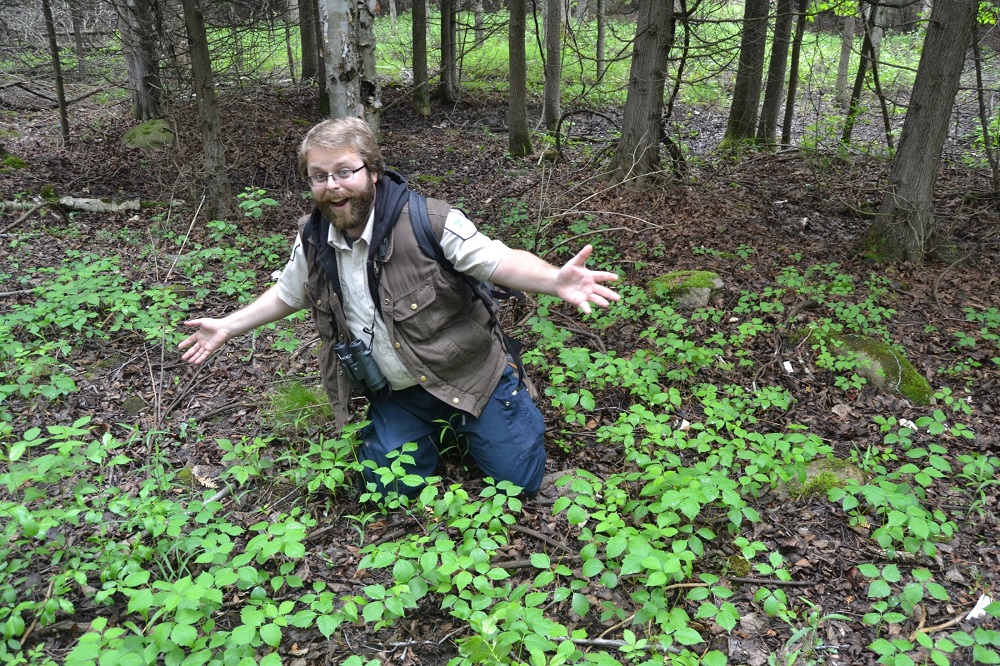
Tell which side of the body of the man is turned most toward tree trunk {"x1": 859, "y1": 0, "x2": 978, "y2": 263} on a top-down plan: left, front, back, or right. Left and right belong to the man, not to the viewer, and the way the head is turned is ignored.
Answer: back

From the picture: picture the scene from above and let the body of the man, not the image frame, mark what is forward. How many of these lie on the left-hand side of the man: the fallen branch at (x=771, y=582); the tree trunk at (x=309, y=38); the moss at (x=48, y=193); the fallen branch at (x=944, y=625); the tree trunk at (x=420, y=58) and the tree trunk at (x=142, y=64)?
2

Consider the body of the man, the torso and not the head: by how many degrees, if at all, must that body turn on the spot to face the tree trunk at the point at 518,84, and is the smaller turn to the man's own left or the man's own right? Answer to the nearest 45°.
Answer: approximately 135° to the man's own right

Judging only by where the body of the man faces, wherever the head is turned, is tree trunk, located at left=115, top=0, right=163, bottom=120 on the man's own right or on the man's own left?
on the man's own right

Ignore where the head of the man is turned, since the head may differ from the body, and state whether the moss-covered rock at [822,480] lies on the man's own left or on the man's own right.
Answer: on the man's own left

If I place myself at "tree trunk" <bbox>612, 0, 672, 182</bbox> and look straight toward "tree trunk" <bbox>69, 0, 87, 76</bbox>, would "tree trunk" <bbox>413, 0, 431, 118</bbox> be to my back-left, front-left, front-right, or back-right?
front-right

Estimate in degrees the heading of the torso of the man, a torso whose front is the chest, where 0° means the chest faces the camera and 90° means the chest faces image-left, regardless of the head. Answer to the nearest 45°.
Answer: approximately 45°

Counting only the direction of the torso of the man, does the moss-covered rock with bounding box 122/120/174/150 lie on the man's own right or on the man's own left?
on the man's own right

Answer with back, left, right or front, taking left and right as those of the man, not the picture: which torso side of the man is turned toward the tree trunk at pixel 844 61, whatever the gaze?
back

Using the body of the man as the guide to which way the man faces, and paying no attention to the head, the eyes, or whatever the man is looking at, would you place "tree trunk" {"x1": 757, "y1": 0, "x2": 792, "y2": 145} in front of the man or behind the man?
behind

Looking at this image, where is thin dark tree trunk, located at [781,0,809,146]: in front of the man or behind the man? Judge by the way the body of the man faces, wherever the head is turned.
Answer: behind

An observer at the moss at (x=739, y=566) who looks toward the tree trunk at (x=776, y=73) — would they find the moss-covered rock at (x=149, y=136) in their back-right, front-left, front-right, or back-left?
front-left

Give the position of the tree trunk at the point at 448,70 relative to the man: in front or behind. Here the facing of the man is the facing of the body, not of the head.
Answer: behind

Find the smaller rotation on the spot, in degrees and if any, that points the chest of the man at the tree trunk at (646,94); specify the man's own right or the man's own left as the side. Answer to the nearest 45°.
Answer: approximately 180°
